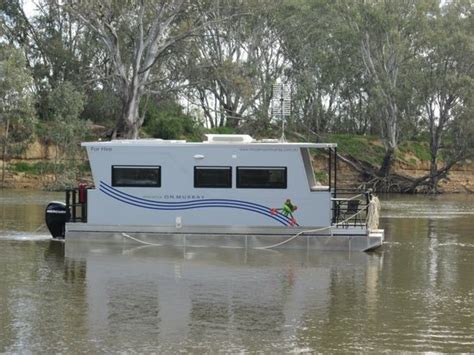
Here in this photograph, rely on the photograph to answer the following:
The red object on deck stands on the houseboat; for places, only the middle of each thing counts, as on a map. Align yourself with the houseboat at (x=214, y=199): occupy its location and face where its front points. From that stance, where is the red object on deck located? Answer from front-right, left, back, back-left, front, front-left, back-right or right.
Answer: back

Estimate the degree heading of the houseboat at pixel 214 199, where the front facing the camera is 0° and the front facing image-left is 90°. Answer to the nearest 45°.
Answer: approximately 270°
